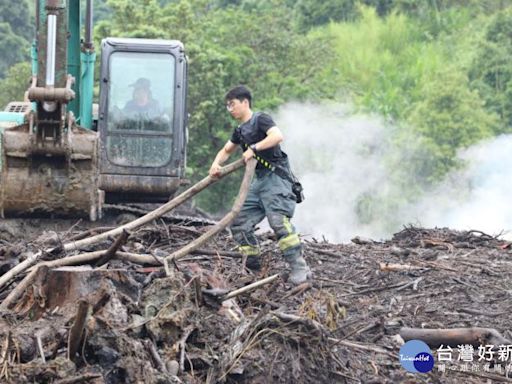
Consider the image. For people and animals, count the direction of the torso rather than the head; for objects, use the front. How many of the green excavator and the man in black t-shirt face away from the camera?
0

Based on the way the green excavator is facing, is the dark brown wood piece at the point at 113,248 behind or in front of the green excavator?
in front

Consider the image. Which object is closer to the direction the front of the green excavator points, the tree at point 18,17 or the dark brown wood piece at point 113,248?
the dark brown wood piece

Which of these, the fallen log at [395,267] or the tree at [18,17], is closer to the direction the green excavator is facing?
the fallen log

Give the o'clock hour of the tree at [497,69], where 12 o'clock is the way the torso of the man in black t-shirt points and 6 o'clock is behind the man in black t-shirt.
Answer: The tree is roughly at 5 o'clock from the man in black t-shirt.

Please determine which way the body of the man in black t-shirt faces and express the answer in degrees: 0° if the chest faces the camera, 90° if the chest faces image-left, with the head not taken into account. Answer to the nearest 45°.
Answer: approximately 45°

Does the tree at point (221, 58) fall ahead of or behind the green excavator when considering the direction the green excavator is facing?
behind

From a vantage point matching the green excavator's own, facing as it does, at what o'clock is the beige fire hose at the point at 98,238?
The beige fire hose is roughly at 12 o'clock from the green excavator.

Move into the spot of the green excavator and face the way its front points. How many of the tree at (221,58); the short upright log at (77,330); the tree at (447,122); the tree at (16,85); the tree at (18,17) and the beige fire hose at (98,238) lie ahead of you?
2

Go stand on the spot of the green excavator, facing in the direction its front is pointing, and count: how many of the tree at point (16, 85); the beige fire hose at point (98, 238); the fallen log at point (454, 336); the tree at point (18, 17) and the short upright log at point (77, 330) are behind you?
2

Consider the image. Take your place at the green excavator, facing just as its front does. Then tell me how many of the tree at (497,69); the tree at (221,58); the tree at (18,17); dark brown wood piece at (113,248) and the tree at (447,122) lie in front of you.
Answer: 1

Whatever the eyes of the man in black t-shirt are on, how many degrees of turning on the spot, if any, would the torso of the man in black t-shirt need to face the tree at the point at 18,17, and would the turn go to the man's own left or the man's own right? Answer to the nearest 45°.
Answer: approximately 135° to the man's own right

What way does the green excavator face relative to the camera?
toward the camera
